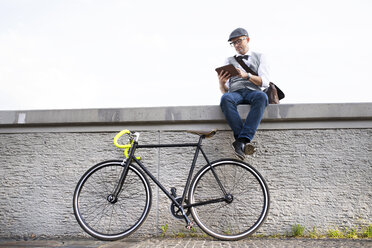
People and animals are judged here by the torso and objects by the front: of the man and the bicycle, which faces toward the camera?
the man

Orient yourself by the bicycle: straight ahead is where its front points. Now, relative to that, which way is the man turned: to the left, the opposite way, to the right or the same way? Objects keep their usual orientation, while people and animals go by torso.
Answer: to the left

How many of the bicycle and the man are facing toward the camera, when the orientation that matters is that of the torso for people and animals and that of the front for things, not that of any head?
1

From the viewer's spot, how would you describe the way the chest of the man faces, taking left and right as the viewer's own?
facing the viewer

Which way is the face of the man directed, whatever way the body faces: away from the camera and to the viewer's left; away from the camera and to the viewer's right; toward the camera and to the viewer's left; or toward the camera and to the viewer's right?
toward the camera and to the viewer's left

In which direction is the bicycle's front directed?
to the viewer's left
